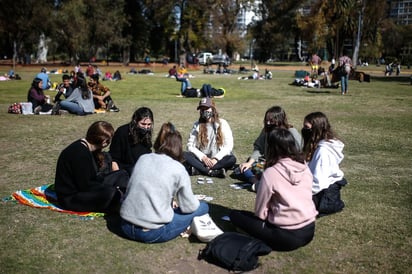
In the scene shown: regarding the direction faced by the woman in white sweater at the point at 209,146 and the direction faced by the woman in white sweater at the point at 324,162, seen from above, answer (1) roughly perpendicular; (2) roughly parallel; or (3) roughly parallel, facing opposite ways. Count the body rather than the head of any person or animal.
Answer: roughly perpendicular

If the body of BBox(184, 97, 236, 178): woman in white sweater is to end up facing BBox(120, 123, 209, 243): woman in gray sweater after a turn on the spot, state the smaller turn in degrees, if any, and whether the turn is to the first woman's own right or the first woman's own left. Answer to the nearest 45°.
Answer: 0° — they already face them

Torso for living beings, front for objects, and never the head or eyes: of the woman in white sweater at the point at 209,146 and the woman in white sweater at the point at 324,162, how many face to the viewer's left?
1

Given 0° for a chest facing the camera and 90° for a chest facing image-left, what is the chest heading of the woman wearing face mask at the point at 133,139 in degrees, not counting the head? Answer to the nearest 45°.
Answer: approximately 315°

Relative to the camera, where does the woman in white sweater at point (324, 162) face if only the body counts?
to the viewer's left

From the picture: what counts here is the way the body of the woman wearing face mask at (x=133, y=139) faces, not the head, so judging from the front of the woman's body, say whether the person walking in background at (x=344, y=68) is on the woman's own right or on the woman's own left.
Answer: on the woman's own left

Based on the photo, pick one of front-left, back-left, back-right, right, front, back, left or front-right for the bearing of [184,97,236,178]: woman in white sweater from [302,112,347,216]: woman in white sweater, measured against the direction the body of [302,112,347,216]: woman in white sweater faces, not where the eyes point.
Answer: front-right

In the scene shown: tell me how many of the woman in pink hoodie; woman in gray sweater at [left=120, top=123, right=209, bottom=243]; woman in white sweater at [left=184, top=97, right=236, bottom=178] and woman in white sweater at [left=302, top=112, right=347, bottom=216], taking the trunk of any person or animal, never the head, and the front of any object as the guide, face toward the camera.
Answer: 1

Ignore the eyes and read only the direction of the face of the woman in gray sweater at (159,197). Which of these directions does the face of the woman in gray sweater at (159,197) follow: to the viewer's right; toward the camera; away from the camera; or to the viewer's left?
away from the camera

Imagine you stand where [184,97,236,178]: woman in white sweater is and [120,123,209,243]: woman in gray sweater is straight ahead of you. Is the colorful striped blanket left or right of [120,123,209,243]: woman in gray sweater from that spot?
right

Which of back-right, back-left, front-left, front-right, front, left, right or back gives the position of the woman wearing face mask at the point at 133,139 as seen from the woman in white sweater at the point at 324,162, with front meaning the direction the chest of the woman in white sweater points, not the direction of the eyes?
front

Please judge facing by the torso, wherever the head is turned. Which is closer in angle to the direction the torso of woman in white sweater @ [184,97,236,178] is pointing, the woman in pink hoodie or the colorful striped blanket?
the woman in pink hoodie

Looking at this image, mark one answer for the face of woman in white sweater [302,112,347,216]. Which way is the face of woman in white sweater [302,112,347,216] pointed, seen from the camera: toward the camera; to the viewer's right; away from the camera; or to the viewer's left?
to the viewer's left

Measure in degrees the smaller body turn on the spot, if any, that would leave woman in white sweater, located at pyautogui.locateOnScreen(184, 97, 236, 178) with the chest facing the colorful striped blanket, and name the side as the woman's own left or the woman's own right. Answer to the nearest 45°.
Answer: approximately 45° to the woman's own right

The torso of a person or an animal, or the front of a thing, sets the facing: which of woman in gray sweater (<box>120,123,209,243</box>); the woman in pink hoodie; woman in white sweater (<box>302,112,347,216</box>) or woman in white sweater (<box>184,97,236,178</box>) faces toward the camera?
woman in white sweater (<box>184,97,236,178</box>)

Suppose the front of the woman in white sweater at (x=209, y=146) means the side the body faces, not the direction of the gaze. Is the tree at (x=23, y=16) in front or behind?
behind

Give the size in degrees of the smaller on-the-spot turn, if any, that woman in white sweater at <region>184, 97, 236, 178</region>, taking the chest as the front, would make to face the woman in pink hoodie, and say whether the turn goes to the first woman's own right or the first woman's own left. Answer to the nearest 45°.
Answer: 0° — they already face them

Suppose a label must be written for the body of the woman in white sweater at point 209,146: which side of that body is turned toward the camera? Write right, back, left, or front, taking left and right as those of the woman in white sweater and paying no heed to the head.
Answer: front

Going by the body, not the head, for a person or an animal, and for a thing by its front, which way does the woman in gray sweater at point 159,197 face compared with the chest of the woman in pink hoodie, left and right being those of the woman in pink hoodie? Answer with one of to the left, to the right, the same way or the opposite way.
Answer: to the right

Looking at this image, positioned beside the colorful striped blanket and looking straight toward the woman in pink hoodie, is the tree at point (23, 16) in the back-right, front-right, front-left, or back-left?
back-left

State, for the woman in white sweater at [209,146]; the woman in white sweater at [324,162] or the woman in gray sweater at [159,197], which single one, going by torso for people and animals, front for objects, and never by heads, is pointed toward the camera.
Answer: the woman in white sweater at [209,146]
